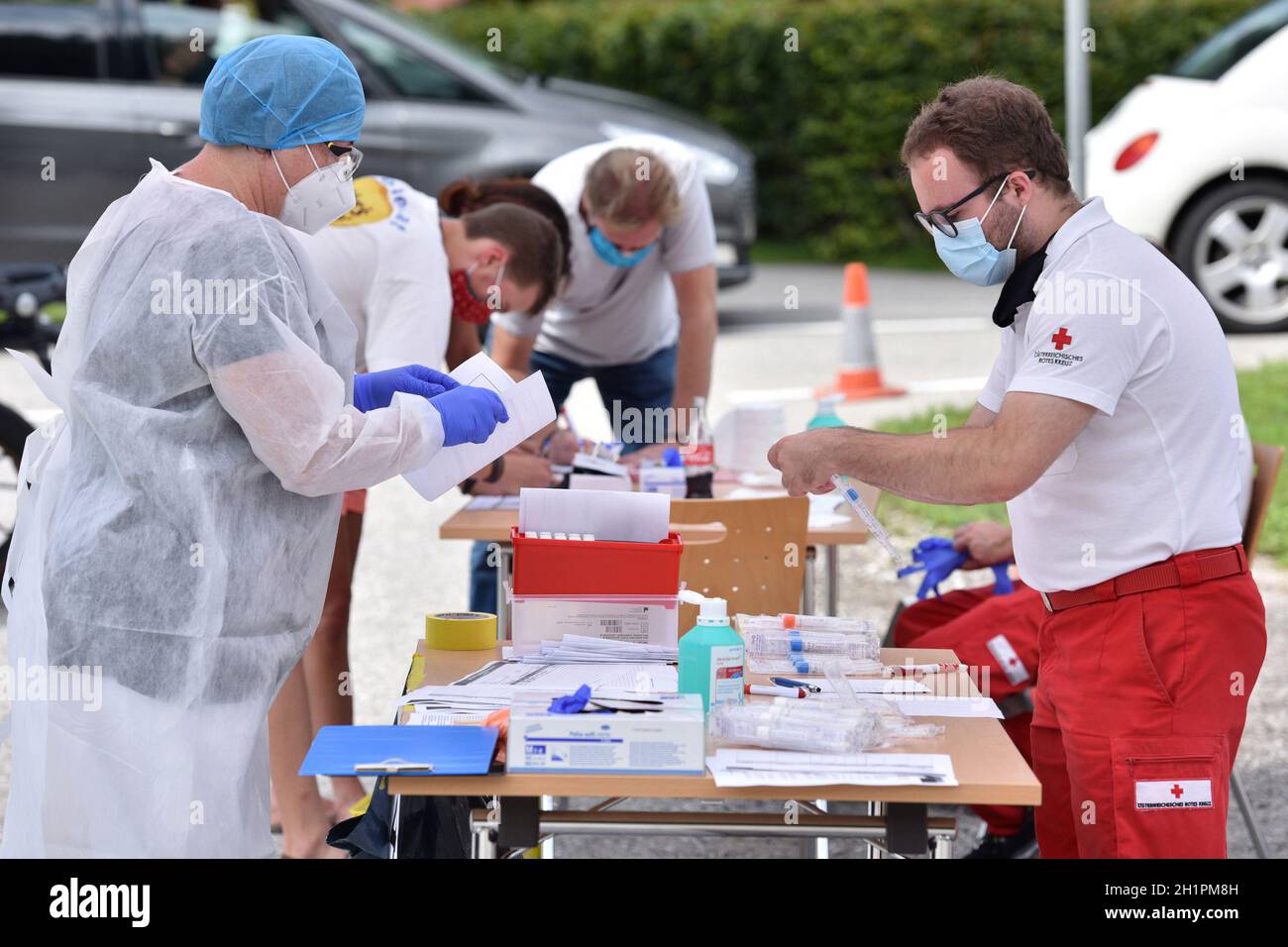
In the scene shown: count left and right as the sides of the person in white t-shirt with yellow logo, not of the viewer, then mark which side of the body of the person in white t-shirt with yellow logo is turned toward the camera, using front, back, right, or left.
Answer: right

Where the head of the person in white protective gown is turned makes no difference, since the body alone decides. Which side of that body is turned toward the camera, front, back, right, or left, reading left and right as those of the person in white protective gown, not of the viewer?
right

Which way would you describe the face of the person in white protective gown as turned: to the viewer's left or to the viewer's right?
to the viewer's right

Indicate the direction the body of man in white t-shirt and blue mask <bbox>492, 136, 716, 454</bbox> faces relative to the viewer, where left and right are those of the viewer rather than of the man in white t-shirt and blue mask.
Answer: facing the viewer

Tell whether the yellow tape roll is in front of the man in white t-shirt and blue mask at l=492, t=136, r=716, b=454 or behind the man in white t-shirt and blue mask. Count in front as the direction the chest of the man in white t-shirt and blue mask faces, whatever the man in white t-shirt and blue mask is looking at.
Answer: in front

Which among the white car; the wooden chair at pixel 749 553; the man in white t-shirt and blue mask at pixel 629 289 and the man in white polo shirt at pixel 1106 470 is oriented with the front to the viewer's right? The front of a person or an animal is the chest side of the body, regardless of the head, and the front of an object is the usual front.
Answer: the white car

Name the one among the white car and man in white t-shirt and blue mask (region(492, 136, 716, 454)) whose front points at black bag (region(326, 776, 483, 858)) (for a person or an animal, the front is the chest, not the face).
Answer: the man in white t-shirt and blue mask

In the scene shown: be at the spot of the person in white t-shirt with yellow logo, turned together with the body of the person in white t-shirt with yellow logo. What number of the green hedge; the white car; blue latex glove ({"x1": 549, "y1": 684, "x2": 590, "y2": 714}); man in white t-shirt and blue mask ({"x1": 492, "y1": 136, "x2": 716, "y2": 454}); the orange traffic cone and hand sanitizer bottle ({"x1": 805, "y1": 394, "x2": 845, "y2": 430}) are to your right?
1

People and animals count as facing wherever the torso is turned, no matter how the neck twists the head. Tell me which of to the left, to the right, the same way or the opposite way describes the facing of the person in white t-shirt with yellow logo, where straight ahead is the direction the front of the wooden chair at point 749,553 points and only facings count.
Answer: to the right

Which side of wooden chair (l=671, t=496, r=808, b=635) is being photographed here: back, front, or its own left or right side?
back

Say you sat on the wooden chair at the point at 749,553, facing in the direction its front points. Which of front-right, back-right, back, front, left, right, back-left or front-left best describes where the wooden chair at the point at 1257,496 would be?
right

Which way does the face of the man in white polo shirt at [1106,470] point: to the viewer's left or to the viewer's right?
to the viewer's left

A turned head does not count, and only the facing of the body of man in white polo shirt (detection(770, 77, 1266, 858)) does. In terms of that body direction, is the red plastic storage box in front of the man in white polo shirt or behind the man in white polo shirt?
in front

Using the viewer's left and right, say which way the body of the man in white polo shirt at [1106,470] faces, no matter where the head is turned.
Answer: facing to the left of the viewer

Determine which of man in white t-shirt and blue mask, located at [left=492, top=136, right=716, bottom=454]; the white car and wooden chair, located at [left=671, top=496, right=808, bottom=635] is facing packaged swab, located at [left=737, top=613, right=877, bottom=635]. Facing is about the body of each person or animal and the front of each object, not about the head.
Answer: the man in white t-shirt and blue mask
